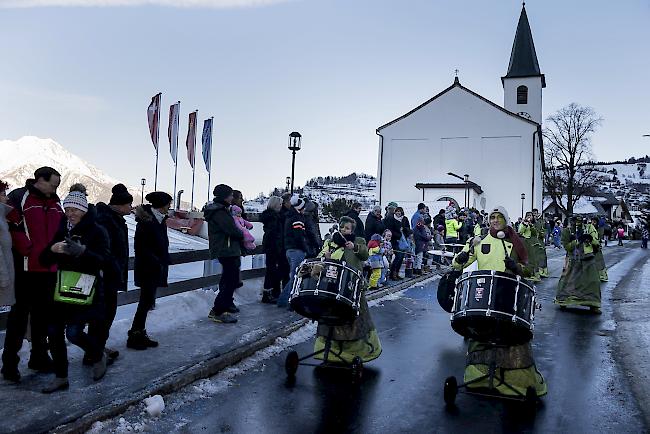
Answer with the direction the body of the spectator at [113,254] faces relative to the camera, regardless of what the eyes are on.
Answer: to the viewer's right

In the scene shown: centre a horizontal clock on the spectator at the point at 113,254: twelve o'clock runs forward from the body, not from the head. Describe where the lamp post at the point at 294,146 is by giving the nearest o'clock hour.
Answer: The lamp post is roughly at 10 o'clock from the spectator.

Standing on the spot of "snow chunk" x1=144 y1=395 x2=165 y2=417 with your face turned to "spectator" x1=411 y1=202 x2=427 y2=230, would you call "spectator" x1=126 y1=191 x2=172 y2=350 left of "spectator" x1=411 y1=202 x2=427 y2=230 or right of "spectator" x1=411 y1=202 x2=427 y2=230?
left

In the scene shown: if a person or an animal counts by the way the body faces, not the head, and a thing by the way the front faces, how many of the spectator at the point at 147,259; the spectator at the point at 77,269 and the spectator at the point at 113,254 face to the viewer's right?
2

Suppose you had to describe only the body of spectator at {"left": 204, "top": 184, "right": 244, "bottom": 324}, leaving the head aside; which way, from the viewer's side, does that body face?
to the viewer's right

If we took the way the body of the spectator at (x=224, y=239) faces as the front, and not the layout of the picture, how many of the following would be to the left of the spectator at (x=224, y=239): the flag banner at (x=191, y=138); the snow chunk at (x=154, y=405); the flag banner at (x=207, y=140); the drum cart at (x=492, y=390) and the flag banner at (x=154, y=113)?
3

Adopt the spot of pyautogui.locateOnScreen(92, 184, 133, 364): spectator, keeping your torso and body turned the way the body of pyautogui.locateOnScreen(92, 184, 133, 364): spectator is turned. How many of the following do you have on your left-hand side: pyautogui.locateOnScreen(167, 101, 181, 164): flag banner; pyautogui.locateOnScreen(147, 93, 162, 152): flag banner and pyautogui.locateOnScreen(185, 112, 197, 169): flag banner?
3

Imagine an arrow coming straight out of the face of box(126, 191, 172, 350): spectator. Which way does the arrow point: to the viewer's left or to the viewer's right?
to the viewer's right

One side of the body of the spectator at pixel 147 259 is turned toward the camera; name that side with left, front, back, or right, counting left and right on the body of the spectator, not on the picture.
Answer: right
